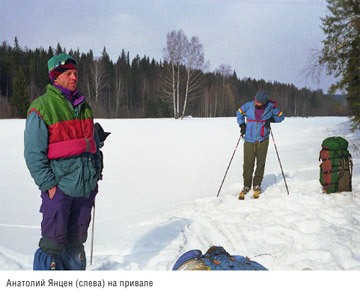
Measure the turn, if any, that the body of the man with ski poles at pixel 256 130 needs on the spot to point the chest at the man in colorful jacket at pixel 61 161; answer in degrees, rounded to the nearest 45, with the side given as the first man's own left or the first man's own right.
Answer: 0° — they already face them

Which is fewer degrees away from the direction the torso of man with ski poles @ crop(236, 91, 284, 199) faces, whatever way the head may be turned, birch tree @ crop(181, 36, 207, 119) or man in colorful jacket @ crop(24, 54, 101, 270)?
the man in colorful jacket

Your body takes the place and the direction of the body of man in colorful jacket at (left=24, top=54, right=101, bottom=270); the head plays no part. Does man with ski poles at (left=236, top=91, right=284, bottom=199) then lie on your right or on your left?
on your left

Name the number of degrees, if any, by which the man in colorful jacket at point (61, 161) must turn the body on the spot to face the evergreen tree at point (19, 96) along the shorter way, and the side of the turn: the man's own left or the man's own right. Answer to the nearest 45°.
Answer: approximately 135° to the man's own left

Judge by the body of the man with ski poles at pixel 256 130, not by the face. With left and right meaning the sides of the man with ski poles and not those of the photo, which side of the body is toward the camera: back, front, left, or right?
front

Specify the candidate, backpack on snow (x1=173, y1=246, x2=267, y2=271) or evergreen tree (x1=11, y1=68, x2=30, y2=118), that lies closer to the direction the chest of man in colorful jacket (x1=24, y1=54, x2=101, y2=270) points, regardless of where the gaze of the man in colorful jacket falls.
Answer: the backpack on snow

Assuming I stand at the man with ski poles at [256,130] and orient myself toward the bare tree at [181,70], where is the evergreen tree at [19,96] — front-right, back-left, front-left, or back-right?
front-left

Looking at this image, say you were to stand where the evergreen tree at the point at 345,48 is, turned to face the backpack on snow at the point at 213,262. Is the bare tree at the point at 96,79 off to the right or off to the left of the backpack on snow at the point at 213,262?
right

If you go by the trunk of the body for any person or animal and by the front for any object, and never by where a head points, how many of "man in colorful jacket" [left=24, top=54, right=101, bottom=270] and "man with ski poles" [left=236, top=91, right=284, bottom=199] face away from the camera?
0

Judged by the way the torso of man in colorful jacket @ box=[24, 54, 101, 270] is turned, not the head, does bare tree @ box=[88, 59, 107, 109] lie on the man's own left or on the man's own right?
on the man's own left
